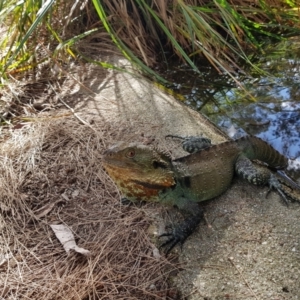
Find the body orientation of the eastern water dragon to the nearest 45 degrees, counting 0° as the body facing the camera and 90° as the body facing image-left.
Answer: approximately 45°
